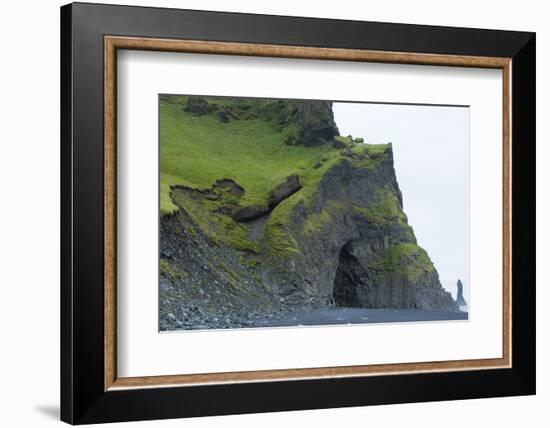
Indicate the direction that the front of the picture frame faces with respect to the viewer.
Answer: facing the viewer and to the right of the viewer
